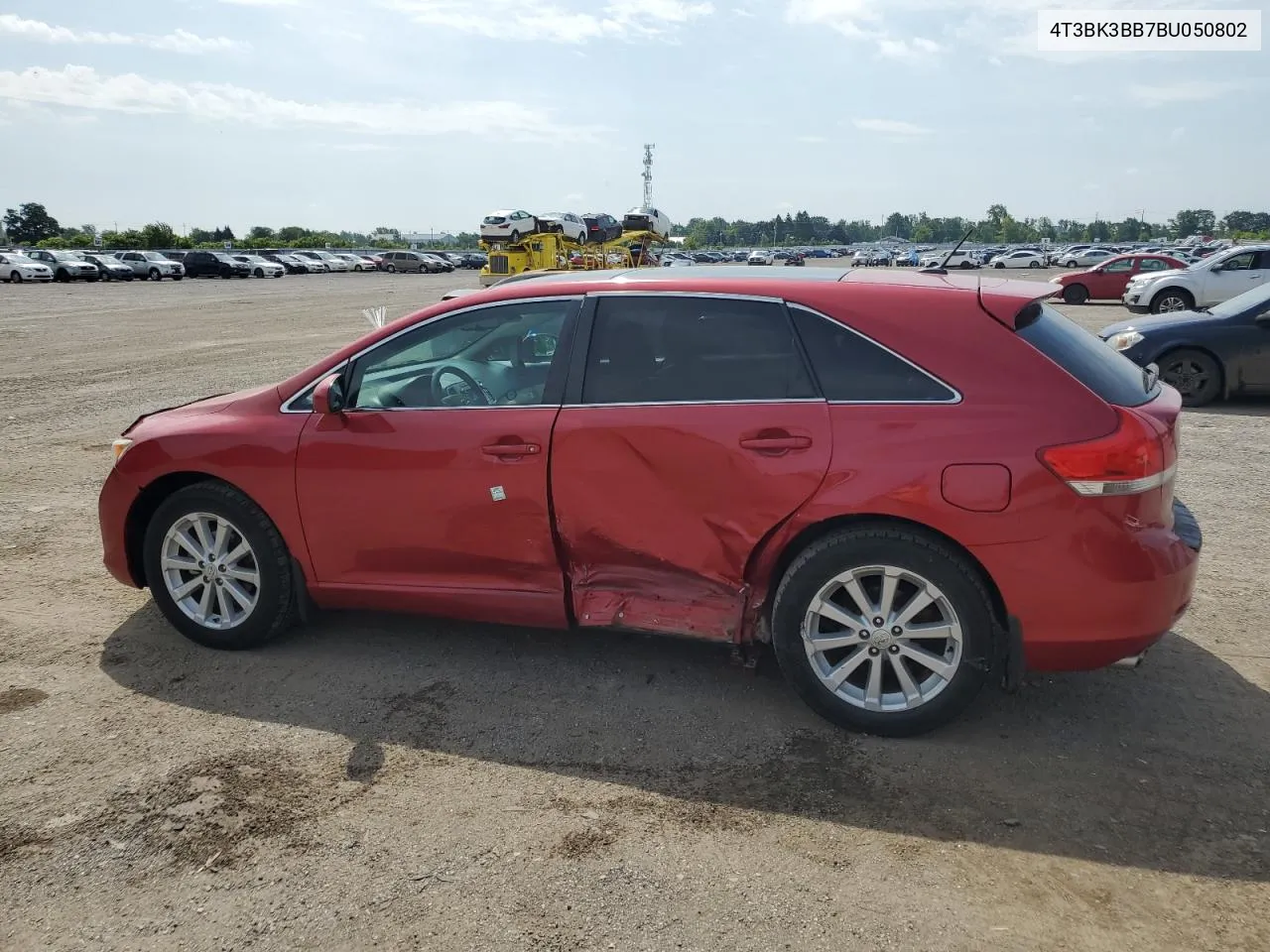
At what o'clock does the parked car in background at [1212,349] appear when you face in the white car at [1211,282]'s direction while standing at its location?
The parked car in background is roughly at 9 o'clock from the white car.

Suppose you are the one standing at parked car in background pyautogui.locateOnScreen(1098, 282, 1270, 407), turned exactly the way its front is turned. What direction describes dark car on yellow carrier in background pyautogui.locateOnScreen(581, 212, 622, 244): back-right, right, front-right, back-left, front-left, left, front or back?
front-right

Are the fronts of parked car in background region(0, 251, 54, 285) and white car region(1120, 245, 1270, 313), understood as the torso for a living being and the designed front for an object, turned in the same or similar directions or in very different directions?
very different directions

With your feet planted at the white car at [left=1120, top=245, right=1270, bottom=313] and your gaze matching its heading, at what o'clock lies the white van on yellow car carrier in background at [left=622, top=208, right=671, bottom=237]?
The white van on yellow car carrier in background is roughly at 1 o'clock from the white car.

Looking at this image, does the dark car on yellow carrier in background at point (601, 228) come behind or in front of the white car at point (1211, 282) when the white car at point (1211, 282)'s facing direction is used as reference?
in front

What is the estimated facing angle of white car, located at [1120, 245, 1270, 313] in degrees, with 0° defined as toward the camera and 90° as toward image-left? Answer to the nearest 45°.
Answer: approximately 90°

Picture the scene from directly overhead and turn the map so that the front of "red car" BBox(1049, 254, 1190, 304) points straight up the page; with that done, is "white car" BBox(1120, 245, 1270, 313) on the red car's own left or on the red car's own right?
on the red car's own left

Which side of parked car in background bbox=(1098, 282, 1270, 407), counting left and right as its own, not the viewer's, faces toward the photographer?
left

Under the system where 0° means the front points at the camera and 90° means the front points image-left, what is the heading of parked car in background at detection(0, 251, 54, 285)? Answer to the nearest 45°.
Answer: approximately 315°

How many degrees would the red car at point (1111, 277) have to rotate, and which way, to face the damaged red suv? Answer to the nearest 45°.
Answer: approximately 90° to its left

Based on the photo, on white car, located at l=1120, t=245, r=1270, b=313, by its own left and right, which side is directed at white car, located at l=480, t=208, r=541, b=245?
front

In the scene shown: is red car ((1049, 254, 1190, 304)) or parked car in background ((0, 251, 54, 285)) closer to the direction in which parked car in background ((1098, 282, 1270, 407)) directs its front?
the parked car in background
